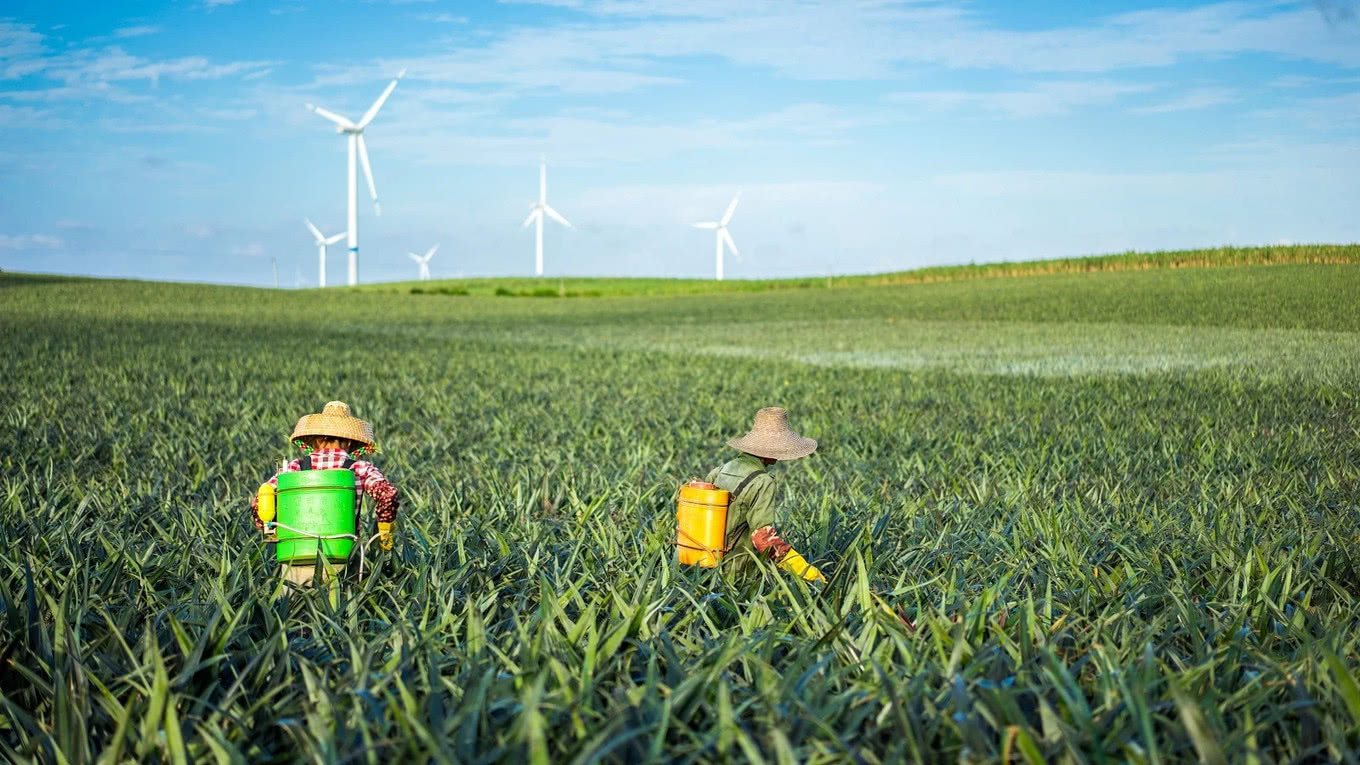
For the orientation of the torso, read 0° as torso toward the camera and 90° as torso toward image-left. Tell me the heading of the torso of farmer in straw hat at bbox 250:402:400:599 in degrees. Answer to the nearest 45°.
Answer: approximately 180°

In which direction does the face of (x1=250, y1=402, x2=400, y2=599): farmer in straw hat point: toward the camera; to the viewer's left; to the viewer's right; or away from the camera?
away from the camera

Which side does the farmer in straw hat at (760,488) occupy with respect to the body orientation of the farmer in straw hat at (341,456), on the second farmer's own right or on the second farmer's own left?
on the second farmer's own right
